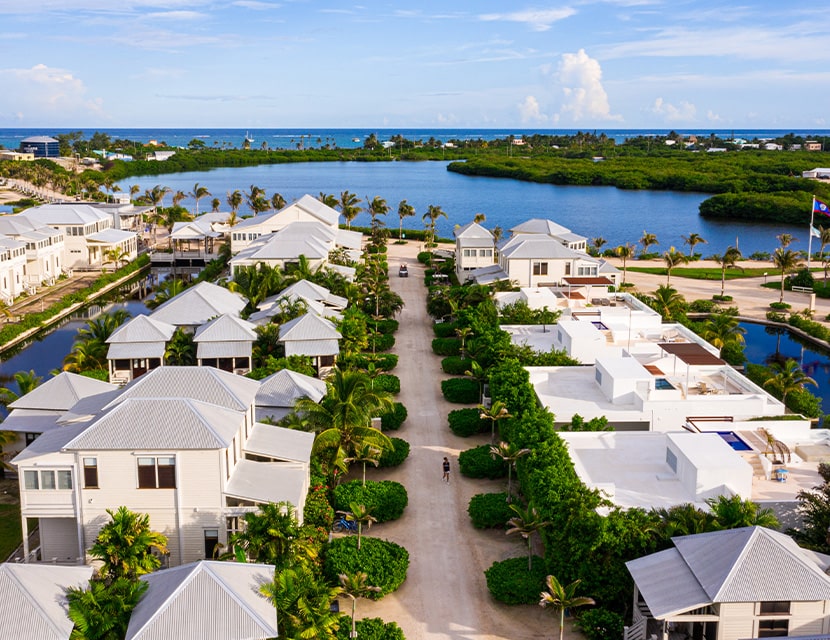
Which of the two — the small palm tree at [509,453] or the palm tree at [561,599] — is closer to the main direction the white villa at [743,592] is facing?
the palm tree

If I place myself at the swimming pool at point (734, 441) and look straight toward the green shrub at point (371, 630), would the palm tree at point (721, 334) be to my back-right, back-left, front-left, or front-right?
back-right

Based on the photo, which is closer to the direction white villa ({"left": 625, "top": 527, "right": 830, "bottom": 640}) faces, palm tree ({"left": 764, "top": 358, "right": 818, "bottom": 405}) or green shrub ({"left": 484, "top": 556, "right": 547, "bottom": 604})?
the green shrub

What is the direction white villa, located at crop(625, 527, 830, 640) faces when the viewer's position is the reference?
facing to the left of the viewer

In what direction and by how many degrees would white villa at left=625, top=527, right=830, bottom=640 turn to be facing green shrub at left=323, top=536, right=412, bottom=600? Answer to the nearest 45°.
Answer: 0° — it already faces it

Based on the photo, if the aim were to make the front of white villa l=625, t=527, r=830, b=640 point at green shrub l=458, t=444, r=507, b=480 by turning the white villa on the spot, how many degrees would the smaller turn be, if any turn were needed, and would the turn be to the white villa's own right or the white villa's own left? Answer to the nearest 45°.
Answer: approximately 45° to the white villa's own right

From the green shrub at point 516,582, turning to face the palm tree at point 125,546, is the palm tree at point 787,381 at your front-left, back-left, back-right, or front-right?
back-right

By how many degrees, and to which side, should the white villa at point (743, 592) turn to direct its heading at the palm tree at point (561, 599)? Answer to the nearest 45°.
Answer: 0° — it already faces it

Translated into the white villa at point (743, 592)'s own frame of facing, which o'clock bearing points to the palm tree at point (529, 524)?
The palm tree is roughly at 1 o'clock from the white villa.

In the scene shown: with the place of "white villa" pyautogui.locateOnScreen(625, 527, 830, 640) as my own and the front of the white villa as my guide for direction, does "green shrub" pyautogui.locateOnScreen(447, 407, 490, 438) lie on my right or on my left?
on my right

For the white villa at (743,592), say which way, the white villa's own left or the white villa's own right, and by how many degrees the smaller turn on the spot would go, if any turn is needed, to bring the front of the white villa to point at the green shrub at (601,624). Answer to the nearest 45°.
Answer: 0° — it already faces it

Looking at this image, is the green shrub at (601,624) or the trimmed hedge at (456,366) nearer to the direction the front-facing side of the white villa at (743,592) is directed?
the green shrub

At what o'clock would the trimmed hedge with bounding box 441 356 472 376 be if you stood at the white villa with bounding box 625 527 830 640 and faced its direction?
The trimmed hedge is roughly at 2 o'clock from the white villa.

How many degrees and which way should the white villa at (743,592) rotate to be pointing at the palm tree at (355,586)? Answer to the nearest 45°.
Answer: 0° — it already faces it

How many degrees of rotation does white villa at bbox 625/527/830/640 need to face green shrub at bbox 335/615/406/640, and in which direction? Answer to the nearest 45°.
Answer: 0° — it already faces it
